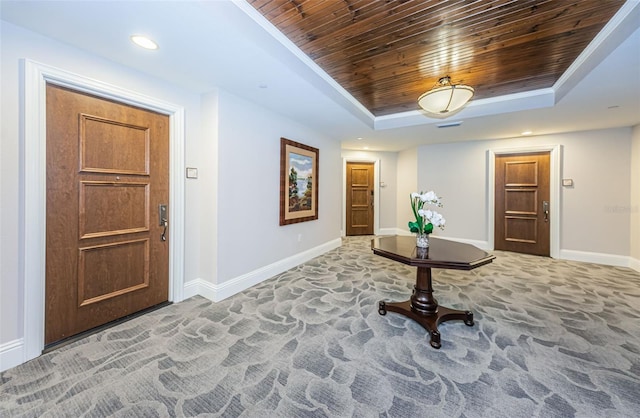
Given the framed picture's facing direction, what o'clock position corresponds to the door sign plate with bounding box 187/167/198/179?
The door sign plate is roughly at 3 o'clock from the framed picture.

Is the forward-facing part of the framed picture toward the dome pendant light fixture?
yes

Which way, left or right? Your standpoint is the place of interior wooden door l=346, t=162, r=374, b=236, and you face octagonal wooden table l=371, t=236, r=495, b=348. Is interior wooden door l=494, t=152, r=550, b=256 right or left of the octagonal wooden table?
left

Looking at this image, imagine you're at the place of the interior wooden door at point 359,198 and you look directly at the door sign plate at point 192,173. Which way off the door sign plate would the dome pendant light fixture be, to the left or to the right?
left

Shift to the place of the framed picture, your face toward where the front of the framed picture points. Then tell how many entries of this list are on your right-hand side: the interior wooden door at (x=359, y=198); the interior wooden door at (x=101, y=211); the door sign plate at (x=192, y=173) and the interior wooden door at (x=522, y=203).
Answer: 2

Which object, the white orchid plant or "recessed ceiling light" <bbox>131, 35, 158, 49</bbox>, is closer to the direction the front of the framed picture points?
the white orchid plant

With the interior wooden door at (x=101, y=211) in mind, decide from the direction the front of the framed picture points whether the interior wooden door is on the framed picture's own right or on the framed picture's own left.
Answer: on the framed picture's own right

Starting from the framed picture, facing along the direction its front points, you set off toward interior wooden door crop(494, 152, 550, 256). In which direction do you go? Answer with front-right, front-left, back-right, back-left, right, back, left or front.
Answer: front-left

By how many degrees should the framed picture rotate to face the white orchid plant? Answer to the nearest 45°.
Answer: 0° — it already faces it

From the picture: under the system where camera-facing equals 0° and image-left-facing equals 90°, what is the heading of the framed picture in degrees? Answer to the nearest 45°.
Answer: approximately 315°

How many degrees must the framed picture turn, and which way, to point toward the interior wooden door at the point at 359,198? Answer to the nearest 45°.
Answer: approximately 90° to its left

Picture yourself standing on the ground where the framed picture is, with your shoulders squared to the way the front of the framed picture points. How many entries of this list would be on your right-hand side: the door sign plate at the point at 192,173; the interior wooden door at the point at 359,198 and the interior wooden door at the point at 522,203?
1
